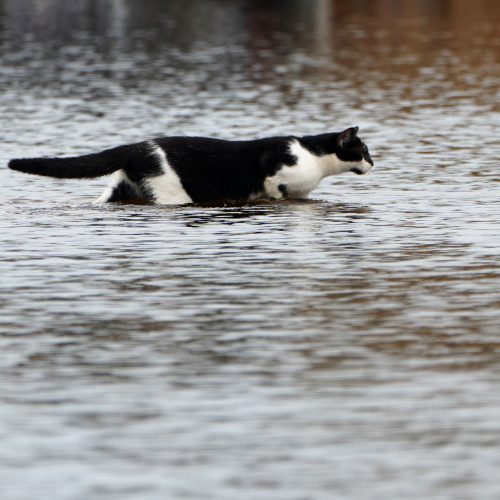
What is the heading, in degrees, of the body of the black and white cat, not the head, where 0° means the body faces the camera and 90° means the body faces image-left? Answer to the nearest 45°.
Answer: approximately 270°
